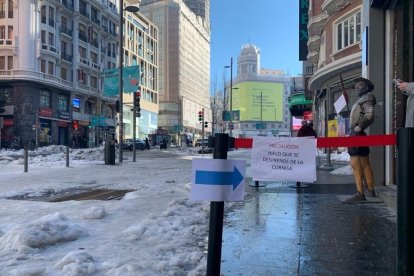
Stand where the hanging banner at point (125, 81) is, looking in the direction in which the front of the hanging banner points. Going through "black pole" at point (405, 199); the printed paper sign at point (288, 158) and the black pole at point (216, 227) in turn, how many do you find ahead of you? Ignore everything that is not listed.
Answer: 3

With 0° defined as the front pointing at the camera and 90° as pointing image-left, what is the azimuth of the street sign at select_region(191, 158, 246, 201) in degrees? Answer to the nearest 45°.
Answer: approximately 0°

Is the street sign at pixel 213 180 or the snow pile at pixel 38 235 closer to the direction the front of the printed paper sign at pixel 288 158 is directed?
the street sign

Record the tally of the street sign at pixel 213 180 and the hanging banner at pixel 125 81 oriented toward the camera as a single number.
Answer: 2

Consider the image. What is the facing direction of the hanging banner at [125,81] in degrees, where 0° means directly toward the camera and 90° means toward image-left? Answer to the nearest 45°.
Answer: approximately 0°
